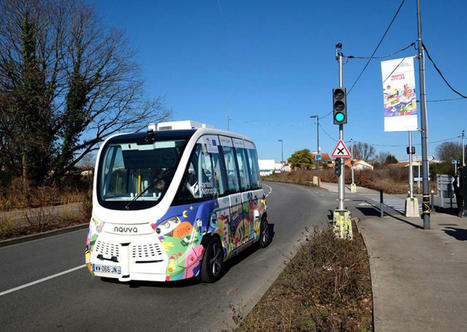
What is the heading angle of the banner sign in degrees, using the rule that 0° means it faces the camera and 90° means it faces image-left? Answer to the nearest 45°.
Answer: approximately 0°

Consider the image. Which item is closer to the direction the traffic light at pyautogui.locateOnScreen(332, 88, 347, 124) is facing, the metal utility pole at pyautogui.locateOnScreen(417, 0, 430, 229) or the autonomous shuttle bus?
the autonomous shuttle bus

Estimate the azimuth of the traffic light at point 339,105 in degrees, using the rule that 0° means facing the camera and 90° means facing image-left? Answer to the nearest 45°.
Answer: approximately 0°

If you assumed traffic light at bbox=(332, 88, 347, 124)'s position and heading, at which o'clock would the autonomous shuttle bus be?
The autonomous shuttle bus is roughly at 1 o'clock from the traffic light.

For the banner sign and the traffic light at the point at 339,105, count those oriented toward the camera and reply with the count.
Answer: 2

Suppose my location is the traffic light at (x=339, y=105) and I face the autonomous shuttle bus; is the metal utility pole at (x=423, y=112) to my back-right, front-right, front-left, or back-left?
back-left

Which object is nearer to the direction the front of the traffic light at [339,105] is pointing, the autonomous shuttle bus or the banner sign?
the autonomous shuttle bus
